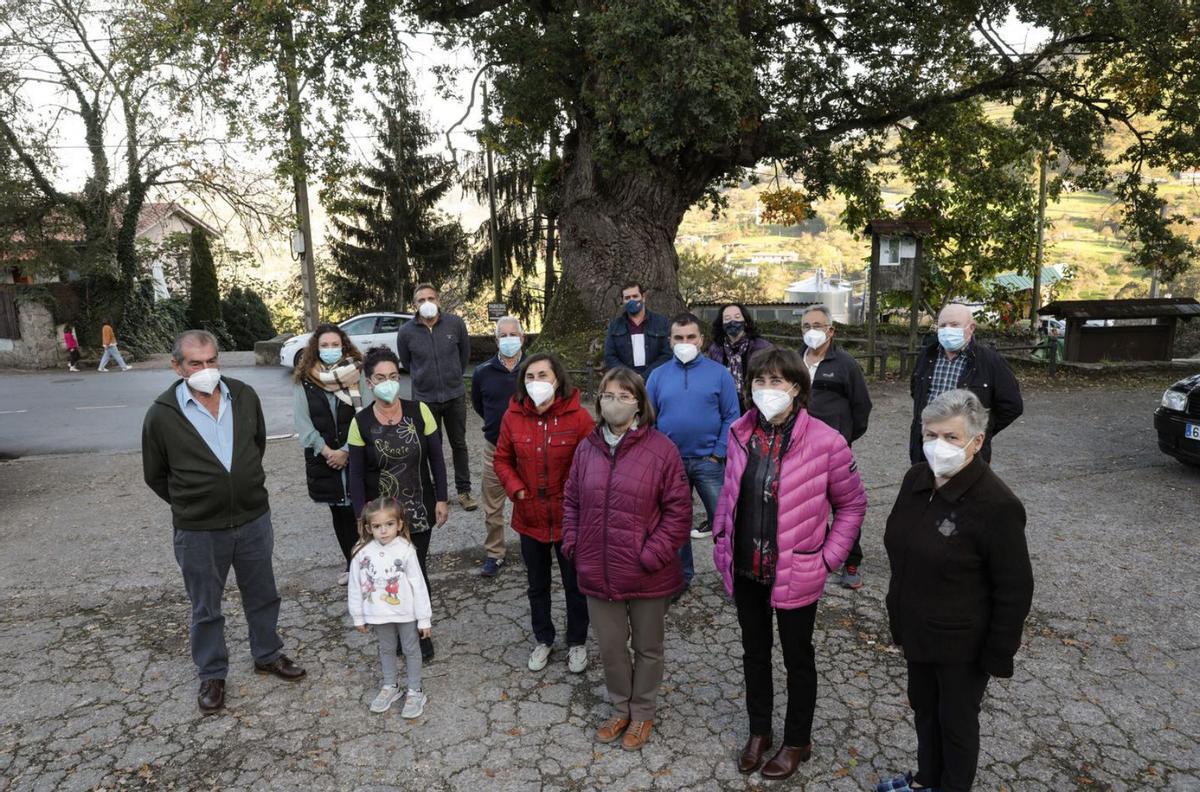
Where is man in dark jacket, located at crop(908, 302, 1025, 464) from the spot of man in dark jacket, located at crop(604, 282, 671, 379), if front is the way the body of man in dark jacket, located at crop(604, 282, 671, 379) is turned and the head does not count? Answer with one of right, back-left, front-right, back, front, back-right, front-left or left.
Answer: front-left

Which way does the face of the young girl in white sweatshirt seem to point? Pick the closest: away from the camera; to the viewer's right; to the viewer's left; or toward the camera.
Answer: toward the camera

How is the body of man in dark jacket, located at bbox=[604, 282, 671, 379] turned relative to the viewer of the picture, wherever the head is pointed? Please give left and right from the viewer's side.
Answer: facing the viewer

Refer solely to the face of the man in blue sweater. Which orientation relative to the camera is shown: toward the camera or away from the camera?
toward the camera

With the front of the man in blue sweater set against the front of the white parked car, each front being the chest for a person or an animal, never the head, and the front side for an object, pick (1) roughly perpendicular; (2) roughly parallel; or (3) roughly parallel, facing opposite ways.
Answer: roughly perpendicular

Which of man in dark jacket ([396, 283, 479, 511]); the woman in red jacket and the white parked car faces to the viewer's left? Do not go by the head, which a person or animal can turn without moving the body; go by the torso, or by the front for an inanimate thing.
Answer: the white parked car

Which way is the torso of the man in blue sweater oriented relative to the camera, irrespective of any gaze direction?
toward the camera

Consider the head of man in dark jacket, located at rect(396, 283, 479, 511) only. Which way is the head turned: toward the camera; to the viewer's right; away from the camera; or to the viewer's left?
toward the camera

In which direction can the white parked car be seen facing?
to the viewer's left

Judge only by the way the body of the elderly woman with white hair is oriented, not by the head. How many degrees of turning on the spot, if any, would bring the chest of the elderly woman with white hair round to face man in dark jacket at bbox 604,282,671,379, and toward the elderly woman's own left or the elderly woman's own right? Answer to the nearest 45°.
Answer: approximately 90° to the elderly woman's own right

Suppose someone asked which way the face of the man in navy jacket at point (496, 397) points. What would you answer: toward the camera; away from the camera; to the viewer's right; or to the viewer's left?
toward the camera

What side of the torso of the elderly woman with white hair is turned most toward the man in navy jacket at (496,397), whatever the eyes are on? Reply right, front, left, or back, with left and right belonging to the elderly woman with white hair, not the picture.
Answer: right

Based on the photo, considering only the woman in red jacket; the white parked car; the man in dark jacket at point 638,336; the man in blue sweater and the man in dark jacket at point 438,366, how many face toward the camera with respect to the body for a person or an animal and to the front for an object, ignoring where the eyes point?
4

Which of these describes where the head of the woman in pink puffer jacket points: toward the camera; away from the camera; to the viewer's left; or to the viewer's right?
toward the camera

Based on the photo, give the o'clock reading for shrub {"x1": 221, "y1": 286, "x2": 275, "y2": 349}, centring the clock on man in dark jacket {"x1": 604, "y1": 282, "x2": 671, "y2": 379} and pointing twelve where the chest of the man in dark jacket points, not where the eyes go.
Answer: The shrub is roughly at 5 o'clock from the man in dark jacket.

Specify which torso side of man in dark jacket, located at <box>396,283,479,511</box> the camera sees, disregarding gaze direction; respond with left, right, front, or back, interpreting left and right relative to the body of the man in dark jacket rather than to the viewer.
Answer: front

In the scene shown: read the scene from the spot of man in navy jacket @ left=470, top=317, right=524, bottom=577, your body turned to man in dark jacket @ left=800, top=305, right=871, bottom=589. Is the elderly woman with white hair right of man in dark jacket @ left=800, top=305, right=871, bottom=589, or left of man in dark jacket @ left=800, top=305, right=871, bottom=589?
right

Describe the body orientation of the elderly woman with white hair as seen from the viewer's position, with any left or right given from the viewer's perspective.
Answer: facing the viewer and to the left of the viewer

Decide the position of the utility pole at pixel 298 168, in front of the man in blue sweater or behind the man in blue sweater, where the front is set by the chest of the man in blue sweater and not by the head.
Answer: behind
